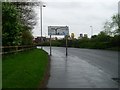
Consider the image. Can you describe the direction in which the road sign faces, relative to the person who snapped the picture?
facing the viewer

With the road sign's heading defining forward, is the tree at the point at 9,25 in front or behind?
in front
